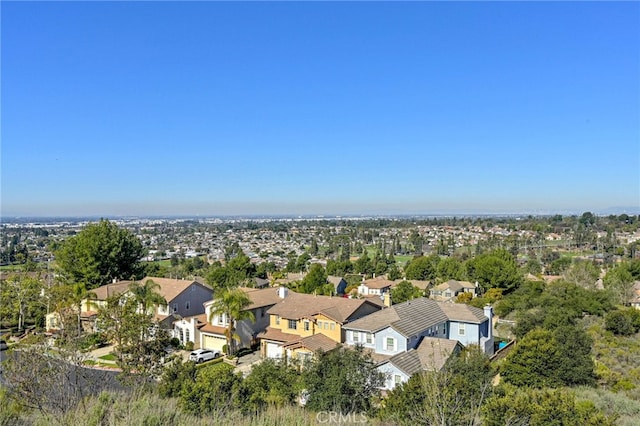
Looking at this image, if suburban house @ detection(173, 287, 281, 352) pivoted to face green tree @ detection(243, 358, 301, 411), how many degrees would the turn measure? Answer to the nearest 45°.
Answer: approximately 45° to its left

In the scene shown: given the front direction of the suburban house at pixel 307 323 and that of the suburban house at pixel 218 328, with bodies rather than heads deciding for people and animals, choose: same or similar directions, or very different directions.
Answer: same or similar directions

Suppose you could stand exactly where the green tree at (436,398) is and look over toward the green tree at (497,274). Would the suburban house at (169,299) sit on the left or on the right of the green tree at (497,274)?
left

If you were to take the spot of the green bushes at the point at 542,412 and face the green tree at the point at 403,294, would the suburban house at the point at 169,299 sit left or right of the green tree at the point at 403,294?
left

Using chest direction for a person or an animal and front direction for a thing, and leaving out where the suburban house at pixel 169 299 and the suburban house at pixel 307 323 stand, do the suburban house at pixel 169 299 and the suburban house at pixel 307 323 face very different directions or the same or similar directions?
same or similar directions

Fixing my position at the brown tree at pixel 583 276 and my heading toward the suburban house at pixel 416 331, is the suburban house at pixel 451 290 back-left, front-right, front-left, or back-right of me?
front-right

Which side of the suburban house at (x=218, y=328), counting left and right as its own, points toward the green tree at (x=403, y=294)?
back

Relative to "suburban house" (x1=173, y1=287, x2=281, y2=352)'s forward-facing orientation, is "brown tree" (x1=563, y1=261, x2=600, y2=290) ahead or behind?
behind

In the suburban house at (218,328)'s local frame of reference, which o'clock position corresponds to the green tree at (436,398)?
The green tree is roughly at 10 o'clock from the suburban house.

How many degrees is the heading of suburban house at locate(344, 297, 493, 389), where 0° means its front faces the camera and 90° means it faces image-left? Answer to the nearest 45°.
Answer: approximately 45°

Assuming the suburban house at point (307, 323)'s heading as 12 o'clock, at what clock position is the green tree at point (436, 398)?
The green tree is roughly at 10 o'clock from the suburban house.

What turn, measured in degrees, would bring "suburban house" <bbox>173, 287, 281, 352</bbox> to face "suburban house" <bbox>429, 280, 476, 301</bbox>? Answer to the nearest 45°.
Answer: approximately 180°

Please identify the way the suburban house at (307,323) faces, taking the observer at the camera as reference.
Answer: facing the viewer and to the left of the viewer

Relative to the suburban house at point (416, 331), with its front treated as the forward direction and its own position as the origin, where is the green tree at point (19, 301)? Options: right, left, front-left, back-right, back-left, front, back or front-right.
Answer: front-right

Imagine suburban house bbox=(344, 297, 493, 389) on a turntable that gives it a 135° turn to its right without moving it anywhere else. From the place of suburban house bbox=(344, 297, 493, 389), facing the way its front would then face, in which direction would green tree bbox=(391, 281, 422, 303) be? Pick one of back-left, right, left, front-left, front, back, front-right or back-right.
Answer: front

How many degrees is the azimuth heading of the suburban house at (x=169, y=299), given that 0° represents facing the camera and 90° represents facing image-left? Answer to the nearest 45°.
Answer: approximately 45°
